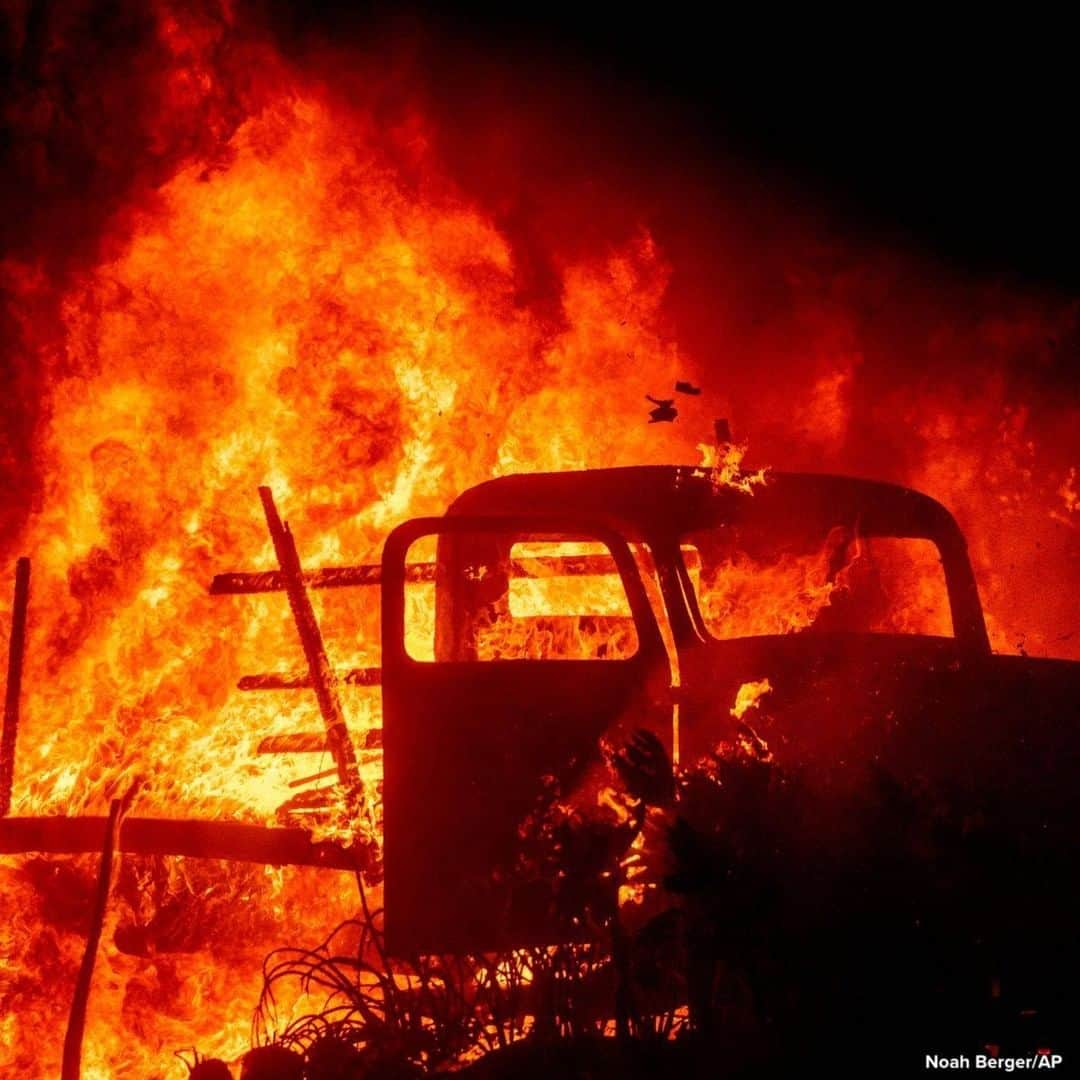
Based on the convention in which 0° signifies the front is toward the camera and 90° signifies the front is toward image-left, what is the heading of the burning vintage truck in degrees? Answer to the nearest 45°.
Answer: approximately 315°

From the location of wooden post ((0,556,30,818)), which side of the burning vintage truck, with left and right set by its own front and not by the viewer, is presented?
back

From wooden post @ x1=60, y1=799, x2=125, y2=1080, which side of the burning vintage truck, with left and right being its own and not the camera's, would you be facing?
back

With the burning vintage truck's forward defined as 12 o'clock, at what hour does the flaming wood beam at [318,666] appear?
The flaming wood beam is roughly at 6 o'clock from the burning vintage truck.

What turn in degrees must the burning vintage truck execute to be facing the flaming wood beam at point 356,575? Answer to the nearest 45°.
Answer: approximately 180°
